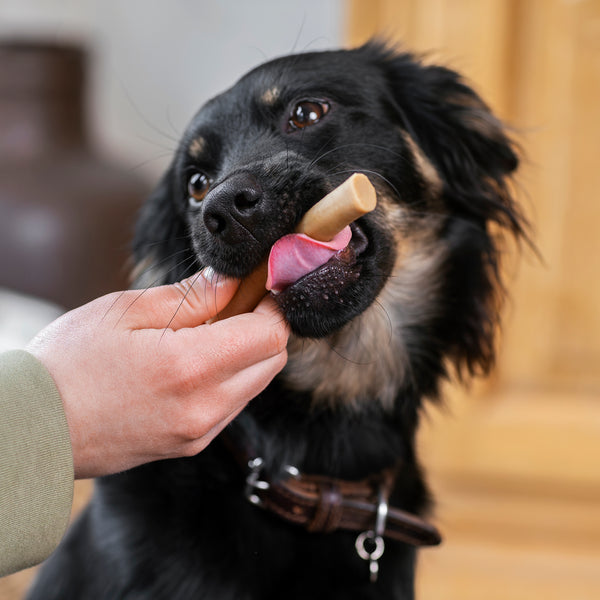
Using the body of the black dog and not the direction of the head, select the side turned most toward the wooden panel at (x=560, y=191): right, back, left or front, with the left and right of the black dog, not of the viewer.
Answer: back

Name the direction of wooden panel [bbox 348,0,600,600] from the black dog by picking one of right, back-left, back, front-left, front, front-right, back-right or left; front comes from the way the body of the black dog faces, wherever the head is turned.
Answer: back
